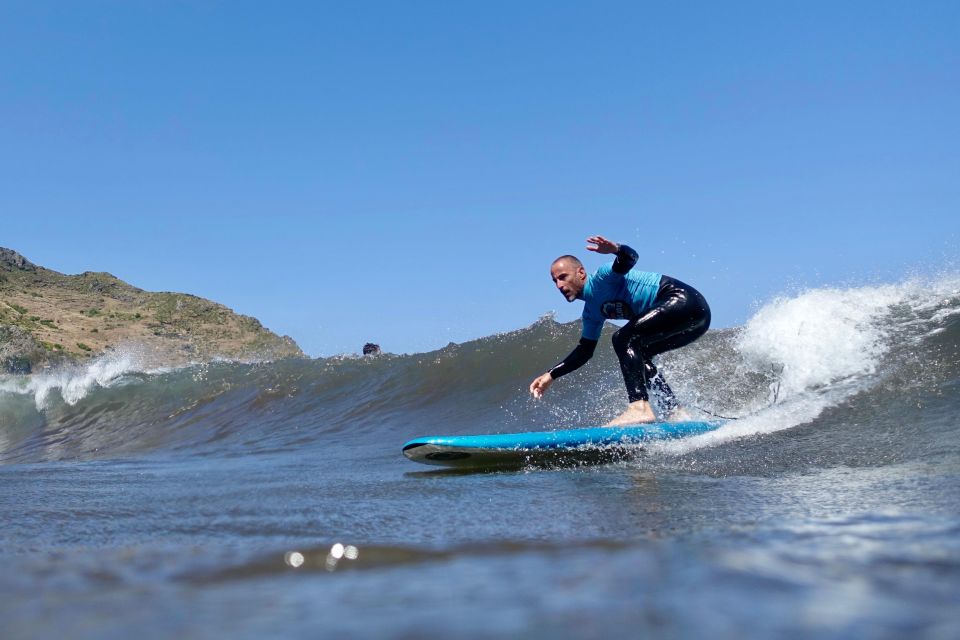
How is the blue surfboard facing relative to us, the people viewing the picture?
facing to the left of the viewer

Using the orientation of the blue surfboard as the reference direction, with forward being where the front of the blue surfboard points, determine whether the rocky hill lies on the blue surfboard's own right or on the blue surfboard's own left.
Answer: on the blue surfboard's own right

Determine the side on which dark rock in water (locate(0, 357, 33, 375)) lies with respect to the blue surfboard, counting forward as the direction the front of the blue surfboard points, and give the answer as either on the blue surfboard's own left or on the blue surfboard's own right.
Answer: on the blue surfboard's own right

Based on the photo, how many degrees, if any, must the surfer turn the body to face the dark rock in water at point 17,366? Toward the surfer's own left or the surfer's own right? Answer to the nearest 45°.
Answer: approximately 45° to the surfer's own right

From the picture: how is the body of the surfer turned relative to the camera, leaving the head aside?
to the viewer's left
